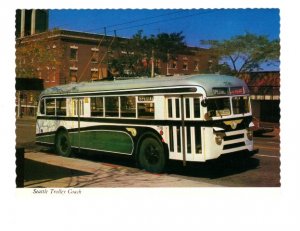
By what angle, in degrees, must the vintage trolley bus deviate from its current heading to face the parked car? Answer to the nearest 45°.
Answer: approximately 90° to its left

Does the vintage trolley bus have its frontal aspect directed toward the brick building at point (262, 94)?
no

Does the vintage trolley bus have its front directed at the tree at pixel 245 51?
no

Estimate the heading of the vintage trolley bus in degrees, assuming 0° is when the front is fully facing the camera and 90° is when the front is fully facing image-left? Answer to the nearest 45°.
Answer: approximately 315°
